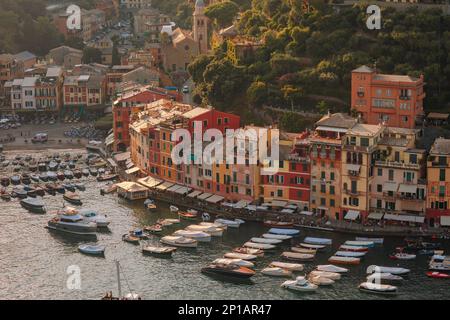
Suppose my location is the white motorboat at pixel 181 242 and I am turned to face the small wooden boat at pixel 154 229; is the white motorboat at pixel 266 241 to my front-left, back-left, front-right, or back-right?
back-right

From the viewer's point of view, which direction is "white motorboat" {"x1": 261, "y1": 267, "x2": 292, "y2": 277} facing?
to the viewer's left

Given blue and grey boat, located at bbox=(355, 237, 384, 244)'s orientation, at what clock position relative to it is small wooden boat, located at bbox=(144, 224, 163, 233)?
The small wooden boat is roughly at 12 o'clock from the blue and grey boat.

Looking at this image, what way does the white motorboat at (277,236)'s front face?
to the viewer's left

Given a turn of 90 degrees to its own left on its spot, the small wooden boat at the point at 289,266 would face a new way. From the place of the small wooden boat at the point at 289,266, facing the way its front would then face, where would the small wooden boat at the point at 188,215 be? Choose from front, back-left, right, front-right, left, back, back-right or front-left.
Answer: back-right

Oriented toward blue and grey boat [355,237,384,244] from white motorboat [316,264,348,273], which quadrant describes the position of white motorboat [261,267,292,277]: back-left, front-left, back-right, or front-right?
back-left

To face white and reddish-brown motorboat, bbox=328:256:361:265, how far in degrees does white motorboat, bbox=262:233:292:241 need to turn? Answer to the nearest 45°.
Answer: approximately 135° to its left

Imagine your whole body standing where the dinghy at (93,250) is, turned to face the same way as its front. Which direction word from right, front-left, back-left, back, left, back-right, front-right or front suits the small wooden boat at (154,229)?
back-right

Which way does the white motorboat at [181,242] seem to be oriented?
to the viewer's left

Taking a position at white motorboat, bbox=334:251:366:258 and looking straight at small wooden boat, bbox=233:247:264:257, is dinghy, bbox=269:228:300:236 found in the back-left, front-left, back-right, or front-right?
front-right

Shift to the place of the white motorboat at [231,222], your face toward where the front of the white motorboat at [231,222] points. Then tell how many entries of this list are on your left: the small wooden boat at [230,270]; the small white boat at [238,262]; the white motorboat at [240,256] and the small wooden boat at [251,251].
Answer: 4

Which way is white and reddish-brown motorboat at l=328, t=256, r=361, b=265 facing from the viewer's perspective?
to the viewer's left

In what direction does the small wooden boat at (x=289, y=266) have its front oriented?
to the viewer's left

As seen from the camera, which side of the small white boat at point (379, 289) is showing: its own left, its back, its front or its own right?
left

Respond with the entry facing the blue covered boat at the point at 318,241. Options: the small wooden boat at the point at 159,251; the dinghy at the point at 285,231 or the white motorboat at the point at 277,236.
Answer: the small wooden boat

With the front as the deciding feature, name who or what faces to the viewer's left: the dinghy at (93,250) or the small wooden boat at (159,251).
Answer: the dinghy

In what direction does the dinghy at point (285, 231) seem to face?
to the viewer's left
